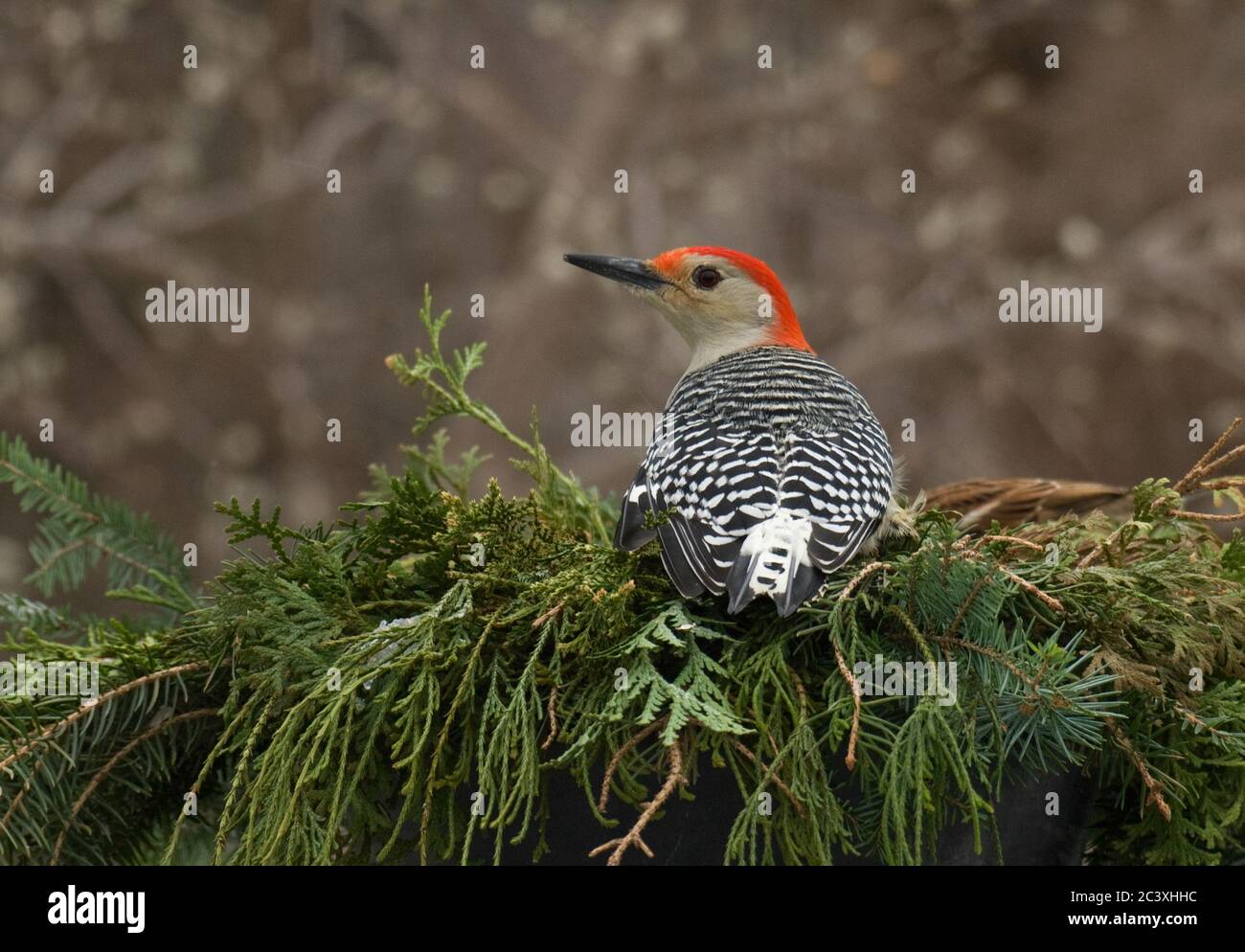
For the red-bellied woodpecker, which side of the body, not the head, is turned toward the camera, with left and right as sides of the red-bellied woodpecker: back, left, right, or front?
back
